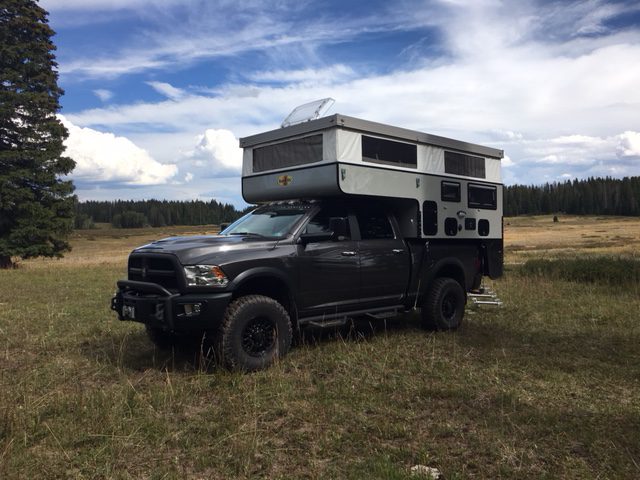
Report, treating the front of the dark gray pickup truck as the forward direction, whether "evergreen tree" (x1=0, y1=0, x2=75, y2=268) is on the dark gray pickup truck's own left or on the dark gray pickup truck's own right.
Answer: on the dark gray pickup truck's own right

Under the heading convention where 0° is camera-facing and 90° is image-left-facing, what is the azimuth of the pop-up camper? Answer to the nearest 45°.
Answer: approximately 45°

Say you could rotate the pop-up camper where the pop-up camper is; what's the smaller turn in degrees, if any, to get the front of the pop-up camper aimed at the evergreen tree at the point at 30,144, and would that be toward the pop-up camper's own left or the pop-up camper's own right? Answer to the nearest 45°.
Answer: approximately 90° to the pop-up camper's own right

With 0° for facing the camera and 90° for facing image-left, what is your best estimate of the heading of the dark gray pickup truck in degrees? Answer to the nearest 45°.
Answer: approximately 45°
